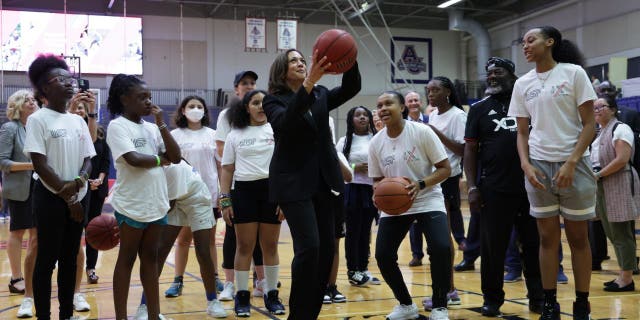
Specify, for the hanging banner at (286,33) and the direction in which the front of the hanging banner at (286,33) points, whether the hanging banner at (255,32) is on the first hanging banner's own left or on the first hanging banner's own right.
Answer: on the first hanging banner's own right

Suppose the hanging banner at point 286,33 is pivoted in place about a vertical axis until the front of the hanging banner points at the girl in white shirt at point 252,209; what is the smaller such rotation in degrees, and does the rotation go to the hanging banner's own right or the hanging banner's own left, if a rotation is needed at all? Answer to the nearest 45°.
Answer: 0° — it already faces them

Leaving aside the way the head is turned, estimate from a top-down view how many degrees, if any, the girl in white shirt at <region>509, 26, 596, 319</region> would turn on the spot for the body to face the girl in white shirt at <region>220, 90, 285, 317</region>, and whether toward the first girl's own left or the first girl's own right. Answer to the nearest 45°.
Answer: approximately 90° to the first girl's own right

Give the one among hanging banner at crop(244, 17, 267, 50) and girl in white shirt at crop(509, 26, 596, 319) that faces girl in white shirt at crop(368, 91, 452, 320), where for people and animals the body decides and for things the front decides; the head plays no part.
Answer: the hanging banner

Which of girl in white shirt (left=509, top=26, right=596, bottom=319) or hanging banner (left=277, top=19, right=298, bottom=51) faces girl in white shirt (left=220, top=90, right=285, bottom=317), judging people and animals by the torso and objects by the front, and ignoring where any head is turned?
the hanging banner

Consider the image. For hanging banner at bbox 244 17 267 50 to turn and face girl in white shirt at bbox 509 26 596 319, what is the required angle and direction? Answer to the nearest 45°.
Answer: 0° — it already faces them

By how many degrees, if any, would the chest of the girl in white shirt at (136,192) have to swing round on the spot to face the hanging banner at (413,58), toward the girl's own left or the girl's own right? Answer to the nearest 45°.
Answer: approximately 90° to the girl's own left
